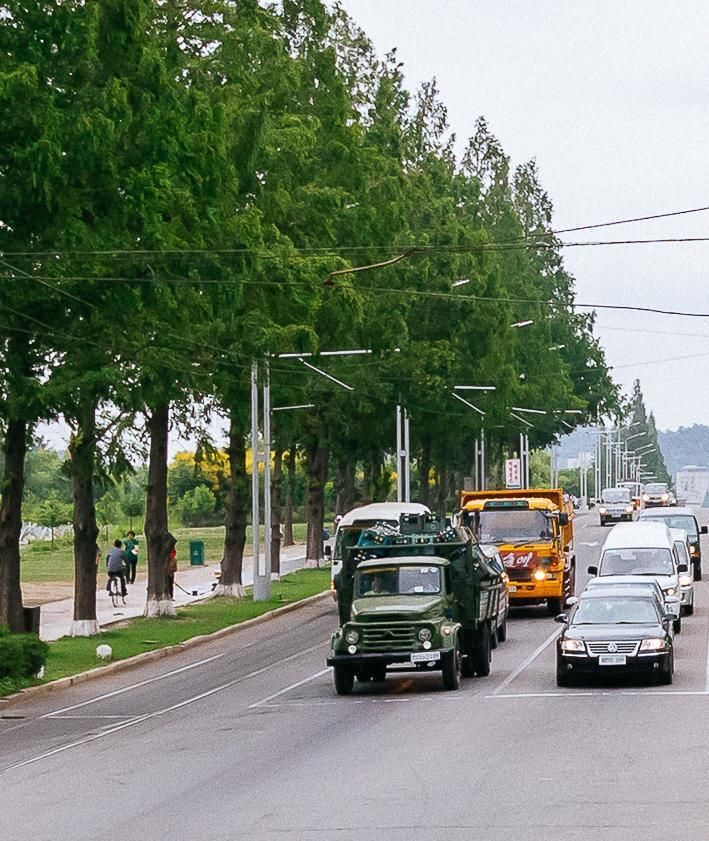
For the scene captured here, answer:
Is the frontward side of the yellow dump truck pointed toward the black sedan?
yes

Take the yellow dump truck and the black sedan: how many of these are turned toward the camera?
2

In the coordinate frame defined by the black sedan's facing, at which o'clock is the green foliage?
The green foliage is roughly at 3 o'clock from the black sedan.

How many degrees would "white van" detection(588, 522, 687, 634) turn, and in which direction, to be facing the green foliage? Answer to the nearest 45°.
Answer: approximately 45° to its right

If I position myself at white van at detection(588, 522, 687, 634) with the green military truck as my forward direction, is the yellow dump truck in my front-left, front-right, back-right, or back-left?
back-right

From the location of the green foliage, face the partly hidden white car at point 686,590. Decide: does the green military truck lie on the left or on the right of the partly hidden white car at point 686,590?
right

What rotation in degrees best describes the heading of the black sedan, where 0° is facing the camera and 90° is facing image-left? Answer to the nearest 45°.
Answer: approximately 0°

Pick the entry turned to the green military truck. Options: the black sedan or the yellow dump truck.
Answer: the yellow dump truck

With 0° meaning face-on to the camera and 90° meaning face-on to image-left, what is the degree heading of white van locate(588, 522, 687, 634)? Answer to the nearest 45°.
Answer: approximately 0°

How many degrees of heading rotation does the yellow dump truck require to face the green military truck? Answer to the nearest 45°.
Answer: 0° — it already faces it

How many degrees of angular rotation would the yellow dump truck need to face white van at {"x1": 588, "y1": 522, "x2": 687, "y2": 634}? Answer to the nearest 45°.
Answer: approximately 45° to its left
